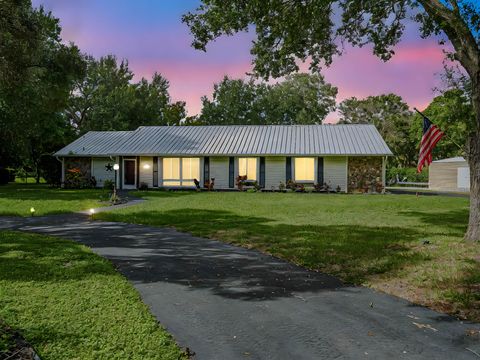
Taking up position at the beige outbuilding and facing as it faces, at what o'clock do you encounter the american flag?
The american flag is roughly at 12 o'clock from the beige outbuilding.

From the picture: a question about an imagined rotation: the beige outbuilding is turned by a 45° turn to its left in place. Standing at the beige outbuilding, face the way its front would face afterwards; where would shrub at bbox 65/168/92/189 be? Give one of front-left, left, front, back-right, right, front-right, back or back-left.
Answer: right

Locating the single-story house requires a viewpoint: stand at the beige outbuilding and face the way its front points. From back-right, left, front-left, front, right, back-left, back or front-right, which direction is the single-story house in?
front-right

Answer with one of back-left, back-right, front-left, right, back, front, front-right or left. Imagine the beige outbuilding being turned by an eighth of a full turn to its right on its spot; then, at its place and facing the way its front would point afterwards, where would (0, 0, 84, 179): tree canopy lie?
front

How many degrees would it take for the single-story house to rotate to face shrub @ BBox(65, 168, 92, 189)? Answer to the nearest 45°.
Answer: approximately 90° to its right

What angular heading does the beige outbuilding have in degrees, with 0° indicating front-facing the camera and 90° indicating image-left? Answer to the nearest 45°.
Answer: approximately 0°

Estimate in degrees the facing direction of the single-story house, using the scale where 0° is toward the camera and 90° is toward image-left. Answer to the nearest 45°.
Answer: approximately 0°

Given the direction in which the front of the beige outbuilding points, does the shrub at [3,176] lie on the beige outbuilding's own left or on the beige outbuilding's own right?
on the beige outbuilding's own right

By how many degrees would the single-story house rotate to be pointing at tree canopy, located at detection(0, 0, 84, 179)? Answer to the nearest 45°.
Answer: approximately 90° to its right

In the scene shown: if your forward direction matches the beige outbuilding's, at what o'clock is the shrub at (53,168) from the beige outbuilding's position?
The shrub is roughly at 2 o'clock from the beige outbuilding.

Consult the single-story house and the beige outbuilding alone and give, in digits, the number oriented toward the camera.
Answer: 2
